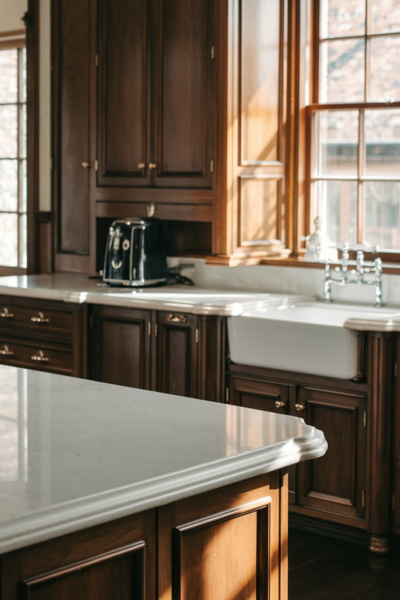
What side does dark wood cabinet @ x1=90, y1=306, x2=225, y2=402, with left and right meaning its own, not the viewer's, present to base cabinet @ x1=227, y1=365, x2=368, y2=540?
left

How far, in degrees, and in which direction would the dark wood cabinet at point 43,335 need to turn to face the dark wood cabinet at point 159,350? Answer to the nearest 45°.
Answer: approximately 90° to its left

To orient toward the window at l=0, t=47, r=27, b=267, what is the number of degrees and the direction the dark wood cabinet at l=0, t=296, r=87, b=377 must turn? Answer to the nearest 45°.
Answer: approximately 135° to its right

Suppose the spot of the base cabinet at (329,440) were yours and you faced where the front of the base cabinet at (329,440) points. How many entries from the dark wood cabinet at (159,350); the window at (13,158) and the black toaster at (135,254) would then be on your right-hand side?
3

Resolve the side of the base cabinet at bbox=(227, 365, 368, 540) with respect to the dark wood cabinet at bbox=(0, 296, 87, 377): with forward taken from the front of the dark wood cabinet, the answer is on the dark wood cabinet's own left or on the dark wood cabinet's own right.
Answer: on the dark wood cabinet's own left
